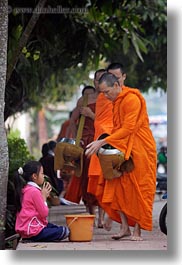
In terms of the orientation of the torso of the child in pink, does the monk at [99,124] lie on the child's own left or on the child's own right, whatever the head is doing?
on the child's own left

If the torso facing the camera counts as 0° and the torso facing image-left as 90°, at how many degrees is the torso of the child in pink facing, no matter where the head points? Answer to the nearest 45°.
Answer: approximately 270°

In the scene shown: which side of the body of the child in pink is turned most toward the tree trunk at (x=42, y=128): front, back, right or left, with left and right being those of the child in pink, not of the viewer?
left

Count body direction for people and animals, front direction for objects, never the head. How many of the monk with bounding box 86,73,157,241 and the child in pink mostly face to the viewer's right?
1

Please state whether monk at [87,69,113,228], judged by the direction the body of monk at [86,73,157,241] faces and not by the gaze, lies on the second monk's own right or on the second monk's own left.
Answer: on the second monk's own right

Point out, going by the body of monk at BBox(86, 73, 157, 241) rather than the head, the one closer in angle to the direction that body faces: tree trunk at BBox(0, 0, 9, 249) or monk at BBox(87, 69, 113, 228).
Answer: the tree trunk

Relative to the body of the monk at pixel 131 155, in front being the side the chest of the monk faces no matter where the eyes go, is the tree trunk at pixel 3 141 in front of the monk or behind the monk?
in front

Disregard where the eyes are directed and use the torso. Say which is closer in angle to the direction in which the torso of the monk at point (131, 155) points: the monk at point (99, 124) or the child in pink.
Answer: the child in pink

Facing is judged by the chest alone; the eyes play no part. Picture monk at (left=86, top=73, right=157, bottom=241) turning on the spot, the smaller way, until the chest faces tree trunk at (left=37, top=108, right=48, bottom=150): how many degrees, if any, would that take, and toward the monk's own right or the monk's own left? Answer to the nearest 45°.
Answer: approximately 90° to the monk's own right

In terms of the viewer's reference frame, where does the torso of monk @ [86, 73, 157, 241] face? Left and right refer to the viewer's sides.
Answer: facing to the left of the viewer

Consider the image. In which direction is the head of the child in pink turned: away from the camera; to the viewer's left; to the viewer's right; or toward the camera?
to the viewer's right

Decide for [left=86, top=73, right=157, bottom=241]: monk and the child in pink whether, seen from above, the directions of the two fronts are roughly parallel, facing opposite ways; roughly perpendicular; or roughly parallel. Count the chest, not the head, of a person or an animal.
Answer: roughly parallel, facing opposite ways
